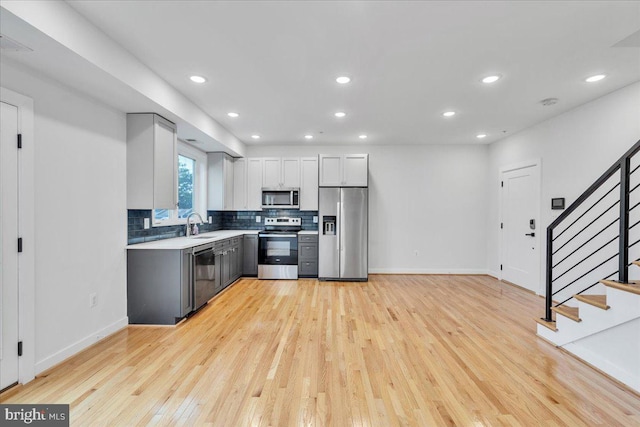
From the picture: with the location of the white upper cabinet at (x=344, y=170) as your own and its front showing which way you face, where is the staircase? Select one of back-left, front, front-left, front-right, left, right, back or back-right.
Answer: front-left

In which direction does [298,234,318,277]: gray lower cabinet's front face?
toward the camera

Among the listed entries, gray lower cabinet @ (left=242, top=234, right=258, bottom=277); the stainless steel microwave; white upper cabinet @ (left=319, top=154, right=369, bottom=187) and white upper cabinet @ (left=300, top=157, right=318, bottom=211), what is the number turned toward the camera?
4

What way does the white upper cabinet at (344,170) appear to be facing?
toward the camera

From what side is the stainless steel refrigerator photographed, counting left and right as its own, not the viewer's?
front

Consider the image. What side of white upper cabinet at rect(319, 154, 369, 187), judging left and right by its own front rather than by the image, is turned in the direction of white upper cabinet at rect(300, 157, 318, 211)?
right

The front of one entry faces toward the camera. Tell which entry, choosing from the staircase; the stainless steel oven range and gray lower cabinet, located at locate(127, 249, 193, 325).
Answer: the stainless steel oven range

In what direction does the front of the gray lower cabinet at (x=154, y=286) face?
to the viewer's right

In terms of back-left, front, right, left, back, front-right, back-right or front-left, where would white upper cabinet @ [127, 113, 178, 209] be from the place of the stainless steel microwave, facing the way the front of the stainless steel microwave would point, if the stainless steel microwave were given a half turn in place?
back-left

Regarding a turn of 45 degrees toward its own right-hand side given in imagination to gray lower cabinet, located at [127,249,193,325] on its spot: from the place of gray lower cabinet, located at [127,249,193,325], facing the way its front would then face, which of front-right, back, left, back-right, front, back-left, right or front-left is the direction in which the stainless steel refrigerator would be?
front-left

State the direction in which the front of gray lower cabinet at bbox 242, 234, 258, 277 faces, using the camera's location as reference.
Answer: facing the viewer

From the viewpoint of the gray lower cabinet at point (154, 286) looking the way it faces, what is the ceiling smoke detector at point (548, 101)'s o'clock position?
The ceiling smoke detector is roughly at 1 o'clock from the gray lower cabinet.
